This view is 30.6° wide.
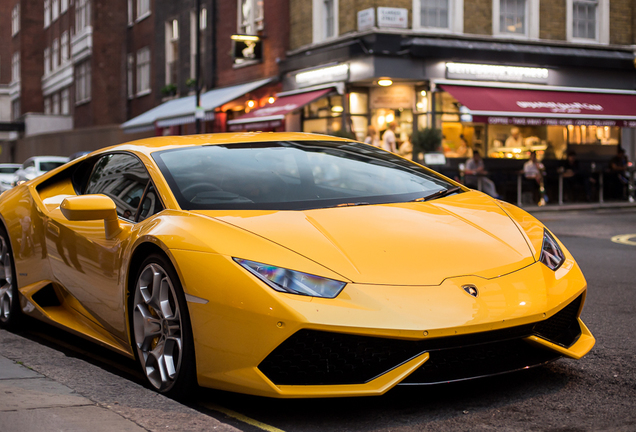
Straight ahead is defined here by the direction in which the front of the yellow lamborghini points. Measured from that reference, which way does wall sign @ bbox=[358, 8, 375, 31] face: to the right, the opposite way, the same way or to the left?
to the right

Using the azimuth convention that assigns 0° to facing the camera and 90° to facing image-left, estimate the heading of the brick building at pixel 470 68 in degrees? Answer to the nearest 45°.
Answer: approximately 0°

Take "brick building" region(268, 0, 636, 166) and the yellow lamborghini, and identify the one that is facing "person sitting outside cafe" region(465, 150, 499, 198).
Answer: the brick building

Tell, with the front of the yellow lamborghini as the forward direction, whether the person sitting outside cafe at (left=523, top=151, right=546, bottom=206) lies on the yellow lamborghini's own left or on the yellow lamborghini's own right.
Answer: on the yellow lamborghini's own left

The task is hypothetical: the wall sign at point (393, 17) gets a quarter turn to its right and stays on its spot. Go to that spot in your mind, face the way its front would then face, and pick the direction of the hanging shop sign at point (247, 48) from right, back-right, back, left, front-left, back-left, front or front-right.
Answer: front-right

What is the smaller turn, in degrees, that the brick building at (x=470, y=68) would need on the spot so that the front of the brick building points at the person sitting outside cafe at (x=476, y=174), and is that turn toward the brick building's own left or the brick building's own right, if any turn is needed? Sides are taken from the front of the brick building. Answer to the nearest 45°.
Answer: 0° — it already faces them

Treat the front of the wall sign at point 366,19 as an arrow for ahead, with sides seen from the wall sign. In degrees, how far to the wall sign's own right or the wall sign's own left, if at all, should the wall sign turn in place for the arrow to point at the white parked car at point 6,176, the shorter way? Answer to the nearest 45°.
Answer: approximately 90° to the wall sign's own right

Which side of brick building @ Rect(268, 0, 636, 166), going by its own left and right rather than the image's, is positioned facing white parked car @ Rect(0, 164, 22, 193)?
right
